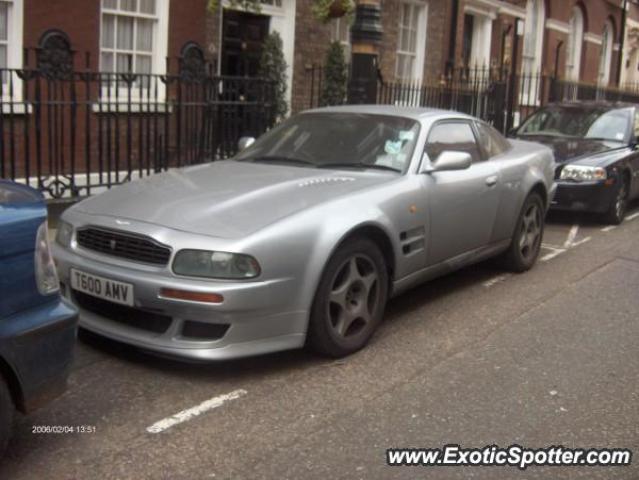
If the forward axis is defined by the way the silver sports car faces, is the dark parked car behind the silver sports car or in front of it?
behind

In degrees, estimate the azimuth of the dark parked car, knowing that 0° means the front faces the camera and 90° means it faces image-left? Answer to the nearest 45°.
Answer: approximately 45°

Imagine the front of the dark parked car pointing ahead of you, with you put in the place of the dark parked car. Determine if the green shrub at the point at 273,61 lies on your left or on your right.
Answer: on your right

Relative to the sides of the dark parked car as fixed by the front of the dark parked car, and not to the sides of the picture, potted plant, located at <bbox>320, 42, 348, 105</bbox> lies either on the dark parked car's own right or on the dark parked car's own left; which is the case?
on the dark parked car's own right

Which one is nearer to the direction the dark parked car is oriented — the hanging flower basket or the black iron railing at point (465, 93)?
the hanging flower basket

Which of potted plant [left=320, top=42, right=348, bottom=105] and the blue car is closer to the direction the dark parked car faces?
the blue car

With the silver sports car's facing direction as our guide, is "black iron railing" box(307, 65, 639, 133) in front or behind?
behind

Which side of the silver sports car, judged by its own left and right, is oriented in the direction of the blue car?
front

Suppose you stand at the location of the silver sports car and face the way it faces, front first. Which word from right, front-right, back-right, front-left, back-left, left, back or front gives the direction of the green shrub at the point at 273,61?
back-right

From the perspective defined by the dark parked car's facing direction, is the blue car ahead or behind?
ahead

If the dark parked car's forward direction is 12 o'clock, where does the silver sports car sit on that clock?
The silver sports car is roughly at 11 o'clock from the dark parked car.

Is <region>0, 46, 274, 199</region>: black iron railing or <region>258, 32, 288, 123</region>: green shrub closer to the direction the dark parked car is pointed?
the black iron railing

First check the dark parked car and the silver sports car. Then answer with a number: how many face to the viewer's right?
0

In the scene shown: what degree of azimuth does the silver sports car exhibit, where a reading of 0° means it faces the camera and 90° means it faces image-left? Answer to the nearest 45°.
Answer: approximately 45°

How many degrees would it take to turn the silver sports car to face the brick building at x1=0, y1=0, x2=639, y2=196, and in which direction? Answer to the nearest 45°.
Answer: approximately 135° to its right

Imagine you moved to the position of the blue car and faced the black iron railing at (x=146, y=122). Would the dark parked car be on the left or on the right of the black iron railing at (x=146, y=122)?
right
